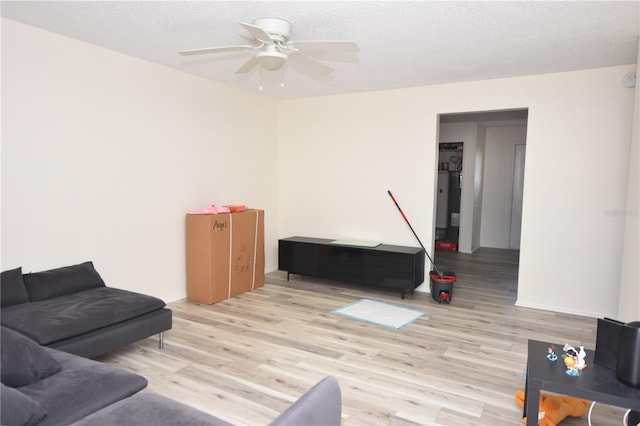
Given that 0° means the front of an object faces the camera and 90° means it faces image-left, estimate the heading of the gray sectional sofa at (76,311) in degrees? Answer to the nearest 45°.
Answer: approximately 315°

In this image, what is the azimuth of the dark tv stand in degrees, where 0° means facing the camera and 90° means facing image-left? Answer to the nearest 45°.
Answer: approximately 45°

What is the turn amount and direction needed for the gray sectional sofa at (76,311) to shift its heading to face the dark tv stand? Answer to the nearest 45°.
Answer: approximately 45° to its left

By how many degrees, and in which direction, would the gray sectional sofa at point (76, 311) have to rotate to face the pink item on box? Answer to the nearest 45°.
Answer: approximately 90° to its left

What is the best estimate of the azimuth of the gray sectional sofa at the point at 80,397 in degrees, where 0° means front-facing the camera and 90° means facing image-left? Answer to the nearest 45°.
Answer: approximately 315°

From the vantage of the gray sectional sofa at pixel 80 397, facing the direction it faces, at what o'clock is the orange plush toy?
The orange plush toy is roughly at 11 o'clock from the gray sectional sofa.

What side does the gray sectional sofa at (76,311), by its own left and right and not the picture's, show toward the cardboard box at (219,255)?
left

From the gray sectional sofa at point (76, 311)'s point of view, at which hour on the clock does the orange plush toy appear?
The orange plush toy is roughly at 12 o'clock from the gray sectional sofa.

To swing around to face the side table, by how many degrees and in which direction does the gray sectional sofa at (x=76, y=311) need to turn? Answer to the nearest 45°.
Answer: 0° — it already faces it
